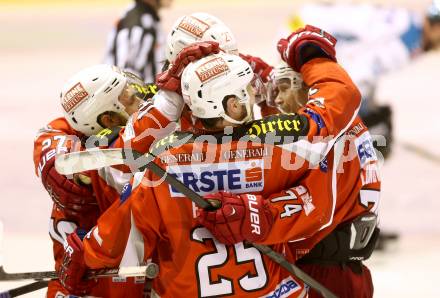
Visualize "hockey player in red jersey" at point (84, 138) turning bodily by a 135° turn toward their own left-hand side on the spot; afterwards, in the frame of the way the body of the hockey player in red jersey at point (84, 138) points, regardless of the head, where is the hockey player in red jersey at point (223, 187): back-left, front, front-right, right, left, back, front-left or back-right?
back

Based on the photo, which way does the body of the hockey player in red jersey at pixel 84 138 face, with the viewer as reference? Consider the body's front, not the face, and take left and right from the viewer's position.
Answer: facing to the right of the viewer

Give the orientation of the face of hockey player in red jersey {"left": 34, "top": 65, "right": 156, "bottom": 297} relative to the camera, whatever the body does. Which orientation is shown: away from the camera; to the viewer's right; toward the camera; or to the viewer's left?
to the viewer's right
